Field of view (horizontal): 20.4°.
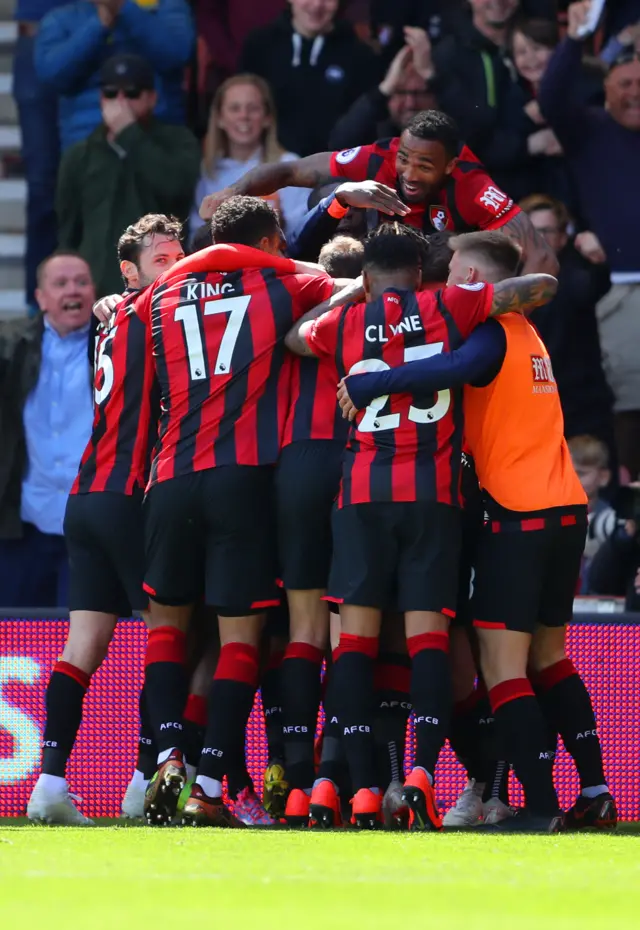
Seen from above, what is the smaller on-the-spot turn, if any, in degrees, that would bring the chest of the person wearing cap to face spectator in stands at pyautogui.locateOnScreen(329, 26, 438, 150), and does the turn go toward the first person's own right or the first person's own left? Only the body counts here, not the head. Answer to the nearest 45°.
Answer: approximately 90° to the first person's own left

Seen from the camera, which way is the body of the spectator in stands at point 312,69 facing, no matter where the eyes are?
toward the camera

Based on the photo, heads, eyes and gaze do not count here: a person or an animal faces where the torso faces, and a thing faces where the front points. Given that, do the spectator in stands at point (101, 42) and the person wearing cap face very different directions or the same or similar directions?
same or similar directions

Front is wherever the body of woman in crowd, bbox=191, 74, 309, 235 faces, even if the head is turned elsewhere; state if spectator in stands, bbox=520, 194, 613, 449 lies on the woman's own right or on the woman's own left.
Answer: on the woman's own left

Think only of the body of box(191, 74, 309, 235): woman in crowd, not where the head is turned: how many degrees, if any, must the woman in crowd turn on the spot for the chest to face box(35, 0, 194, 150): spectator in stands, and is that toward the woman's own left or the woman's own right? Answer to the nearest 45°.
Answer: approximately 90° to the woman's own right

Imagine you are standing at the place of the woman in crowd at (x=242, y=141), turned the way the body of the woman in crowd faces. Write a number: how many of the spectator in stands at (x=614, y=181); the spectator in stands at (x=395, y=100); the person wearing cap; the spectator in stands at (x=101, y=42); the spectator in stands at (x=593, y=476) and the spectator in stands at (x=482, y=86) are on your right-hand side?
2

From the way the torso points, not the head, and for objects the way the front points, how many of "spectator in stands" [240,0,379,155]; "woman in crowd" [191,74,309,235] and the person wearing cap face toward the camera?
3

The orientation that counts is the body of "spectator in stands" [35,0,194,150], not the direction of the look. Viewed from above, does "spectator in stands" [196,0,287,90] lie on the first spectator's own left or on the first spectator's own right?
on the first spectator's own left

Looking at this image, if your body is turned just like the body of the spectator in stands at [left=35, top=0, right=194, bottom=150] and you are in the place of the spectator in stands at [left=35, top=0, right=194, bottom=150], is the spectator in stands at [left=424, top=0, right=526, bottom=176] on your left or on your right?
on your left

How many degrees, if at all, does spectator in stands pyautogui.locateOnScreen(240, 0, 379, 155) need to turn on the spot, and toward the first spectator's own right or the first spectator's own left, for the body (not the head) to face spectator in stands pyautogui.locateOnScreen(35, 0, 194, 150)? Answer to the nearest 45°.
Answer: approximately 90° to the first spectator's own right

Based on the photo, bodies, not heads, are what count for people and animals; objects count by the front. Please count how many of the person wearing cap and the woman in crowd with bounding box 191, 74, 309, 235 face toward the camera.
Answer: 2

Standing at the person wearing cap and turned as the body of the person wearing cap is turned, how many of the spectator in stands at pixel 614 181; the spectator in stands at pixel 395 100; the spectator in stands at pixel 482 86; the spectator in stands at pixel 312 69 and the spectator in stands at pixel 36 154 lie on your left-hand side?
4

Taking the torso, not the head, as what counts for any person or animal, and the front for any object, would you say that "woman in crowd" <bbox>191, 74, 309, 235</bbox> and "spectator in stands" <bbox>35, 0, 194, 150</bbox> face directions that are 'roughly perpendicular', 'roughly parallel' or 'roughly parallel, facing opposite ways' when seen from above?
roughly parallel

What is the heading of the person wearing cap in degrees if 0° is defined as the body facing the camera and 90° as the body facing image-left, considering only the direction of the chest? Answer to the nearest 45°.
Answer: approximately 0°
